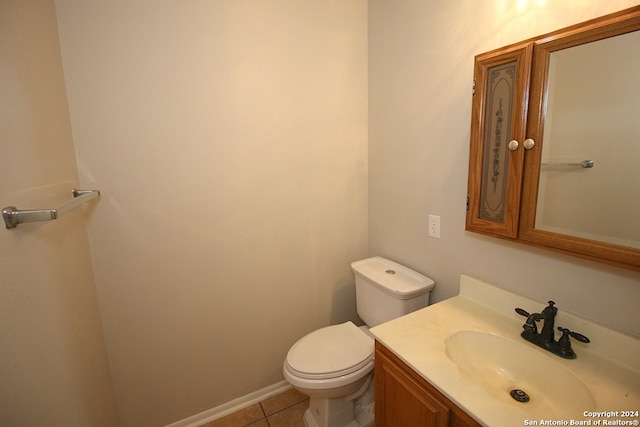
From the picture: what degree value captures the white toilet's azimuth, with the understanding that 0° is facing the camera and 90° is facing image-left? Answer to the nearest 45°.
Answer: approximately 45°

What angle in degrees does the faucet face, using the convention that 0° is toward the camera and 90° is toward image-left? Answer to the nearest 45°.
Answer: approximately 45°

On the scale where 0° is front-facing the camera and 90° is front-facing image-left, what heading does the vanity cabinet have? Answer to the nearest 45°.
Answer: approximately 45°

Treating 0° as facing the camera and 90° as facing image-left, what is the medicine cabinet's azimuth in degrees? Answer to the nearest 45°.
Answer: approximately 45°

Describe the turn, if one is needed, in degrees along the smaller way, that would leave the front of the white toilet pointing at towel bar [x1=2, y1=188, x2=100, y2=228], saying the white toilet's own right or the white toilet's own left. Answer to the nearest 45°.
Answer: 0° — it already faces it
